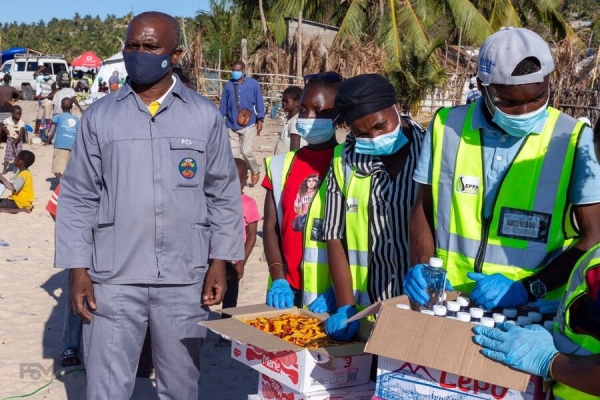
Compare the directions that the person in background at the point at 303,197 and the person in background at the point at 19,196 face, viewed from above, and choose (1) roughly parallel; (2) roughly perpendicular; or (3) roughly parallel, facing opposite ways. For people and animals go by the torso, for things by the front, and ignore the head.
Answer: roughly perpendicular

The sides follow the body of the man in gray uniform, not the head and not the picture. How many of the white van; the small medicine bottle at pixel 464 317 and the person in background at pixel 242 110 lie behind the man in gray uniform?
2

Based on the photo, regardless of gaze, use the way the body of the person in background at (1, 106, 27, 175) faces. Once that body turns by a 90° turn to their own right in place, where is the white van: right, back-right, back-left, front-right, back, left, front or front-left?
right

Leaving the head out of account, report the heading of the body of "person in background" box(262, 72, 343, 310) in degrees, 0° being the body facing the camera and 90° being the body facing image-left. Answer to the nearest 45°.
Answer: approximately 0°

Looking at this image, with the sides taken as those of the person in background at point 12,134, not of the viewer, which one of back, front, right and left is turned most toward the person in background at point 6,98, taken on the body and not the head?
back
